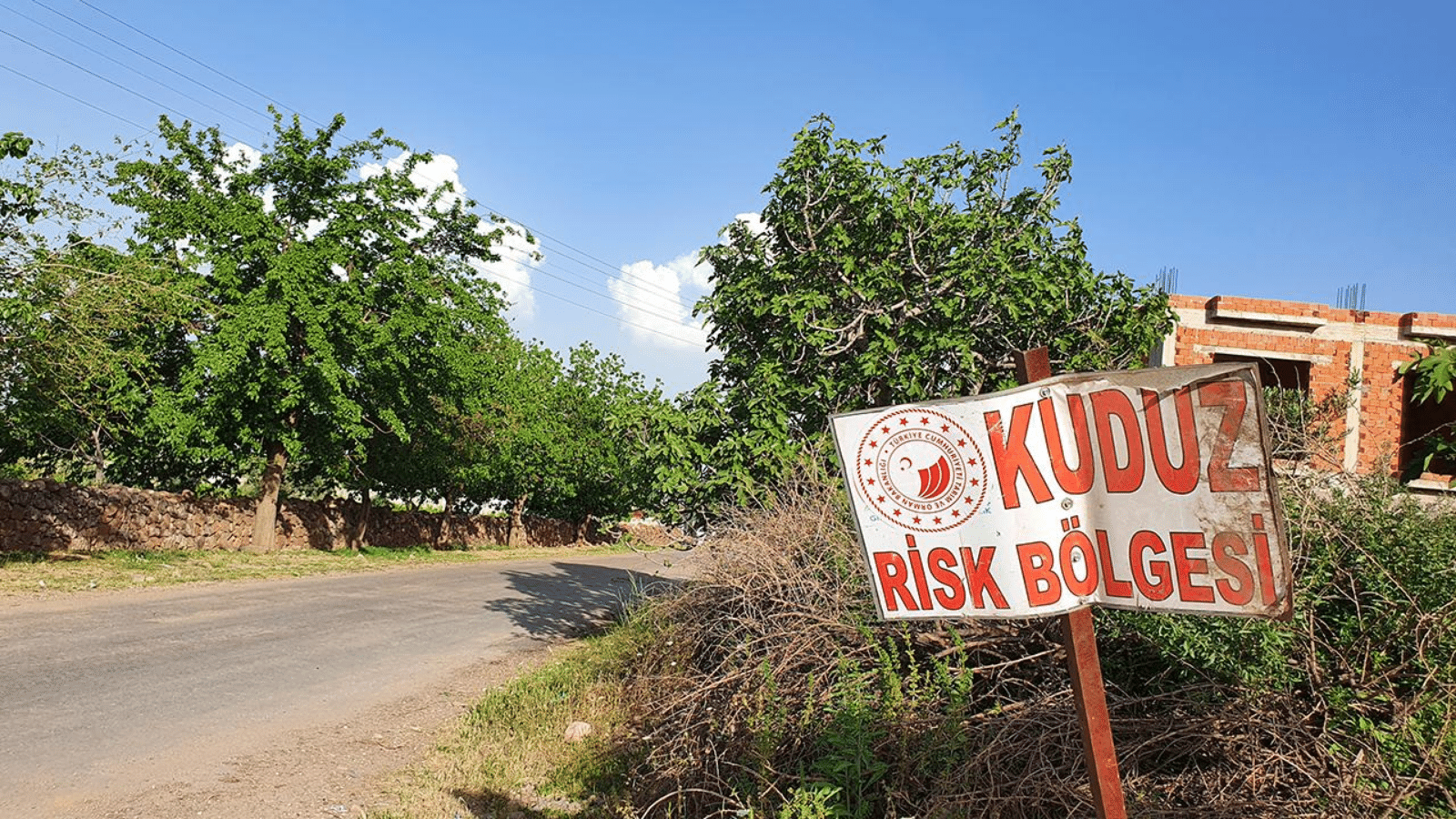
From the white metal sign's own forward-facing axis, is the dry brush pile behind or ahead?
behind

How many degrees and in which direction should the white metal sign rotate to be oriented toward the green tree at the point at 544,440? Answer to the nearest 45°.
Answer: approximately 135° to its right

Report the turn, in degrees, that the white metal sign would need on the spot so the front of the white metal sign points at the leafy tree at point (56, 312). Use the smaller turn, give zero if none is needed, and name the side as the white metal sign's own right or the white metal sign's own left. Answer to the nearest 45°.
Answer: approximately 135° to the white metal sign's own right

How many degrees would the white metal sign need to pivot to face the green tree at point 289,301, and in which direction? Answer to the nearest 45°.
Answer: approximately 135° to its right

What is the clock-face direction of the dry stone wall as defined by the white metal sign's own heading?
The dry stone wall is roughly at 4 o'clock from the white metal sign.

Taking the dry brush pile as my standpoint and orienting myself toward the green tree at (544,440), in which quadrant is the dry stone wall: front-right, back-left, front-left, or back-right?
front-left

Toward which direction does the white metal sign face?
toward the camera

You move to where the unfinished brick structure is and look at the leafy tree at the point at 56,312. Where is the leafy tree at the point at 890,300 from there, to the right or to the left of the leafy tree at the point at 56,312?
left
